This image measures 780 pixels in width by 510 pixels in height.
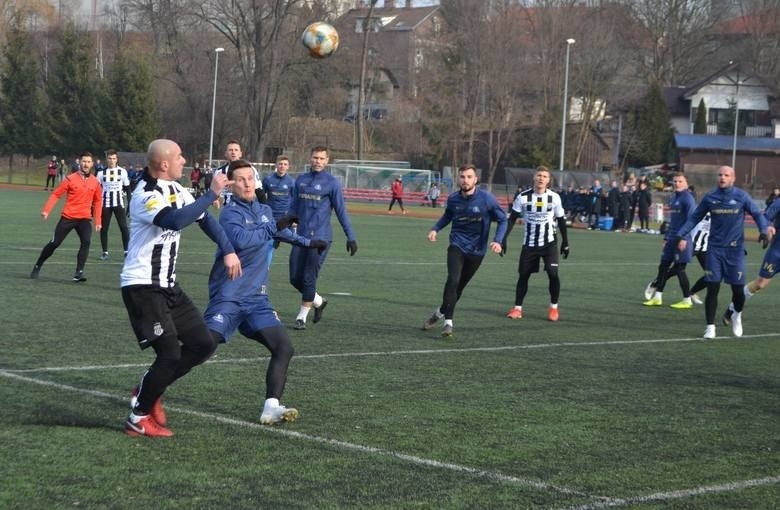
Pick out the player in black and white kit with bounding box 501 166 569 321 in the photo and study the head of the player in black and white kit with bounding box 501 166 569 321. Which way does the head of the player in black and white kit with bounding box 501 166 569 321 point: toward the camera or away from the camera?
toward the camera

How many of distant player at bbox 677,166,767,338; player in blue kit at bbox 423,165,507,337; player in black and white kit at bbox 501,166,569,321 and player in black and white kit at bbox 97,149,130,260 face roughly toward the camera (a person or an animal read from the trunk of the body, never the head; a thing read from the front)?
4

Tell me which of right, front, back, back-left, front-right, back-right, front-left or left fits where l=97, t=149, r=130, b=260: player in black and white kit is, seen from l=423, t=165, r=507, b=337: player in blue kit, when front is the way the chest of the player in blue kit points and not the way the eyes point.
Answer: back-right

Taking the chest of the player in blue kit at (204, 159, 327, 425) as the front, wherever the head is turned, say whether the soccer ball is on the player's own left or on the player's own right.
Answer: on the player's own left

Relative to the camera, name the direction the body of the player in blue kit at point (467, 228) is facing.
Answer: toward the camera

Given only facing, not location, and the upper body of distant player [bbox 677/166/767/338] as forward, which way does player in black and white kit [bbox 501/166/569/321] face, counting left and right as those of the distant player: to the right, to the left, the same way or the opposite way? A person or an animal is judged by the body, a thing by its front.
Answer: the same way

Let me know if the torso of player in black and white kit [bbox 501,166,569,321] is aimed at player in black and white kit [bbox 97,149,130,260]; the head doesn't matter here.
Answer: no

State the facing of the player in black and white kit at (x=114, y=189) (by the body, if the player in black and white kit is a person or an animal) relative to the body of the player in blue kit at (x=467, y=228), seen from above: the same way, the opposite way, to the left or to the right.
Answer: the same way

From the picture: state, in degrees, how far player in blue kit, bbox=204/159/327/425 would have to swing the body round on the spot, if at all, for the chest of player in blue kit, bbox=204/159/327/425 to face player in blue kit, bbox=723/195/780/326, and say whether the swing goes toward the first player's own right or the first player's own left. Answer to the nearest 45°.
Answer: approximately 90° to the first player's own left

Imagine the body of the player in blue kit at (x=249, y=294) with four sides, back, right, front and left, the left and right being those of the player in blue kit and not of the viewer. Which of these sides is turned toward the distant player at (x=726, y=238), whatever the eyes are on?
left

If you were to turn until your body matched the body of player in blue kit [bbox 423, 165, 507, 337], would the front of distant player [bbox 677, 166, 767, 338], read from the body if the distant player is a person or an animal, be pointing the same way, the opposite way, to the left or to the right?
the same way

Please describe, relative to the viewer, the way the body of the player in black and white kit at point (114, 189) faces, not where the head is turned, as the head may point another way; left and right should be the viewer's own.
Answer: facing the viewer

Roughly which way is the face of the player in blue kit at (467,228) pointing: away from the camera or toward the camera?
toward the camera

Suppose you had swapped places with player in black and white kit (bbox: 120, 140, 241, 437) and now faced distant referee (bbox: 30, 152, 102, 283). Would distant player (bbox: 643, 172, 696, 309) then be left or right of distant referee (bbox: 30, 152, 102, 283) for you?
right

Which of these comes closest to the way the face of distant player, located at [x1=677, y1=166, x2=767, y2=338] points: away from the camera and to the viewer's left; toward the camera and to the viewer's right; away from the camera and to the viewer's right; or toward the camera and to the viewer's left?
toward the camera and to the viewer's left
